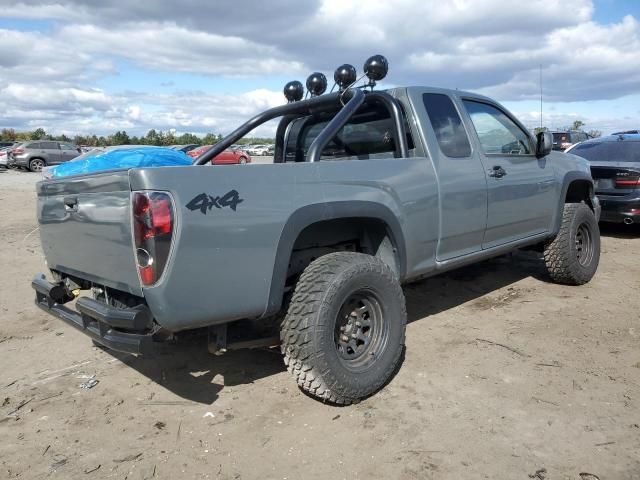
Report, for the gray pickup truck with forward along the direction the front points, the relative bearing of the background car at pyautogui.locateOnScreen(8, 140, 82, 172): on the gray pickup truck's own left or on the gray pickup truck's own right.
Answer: on the gray pickup truck's own left

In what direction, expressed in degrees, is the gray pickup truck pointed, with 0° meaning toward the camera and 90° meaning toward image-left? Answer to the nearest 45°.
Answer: approximately 225°

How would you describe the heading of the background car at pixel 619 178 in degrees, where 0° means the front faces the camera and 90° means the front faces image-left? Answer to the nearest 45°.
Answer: approximately 225°

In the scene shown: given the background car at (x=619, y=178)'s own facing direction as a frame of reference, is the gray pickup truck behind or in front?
behind
